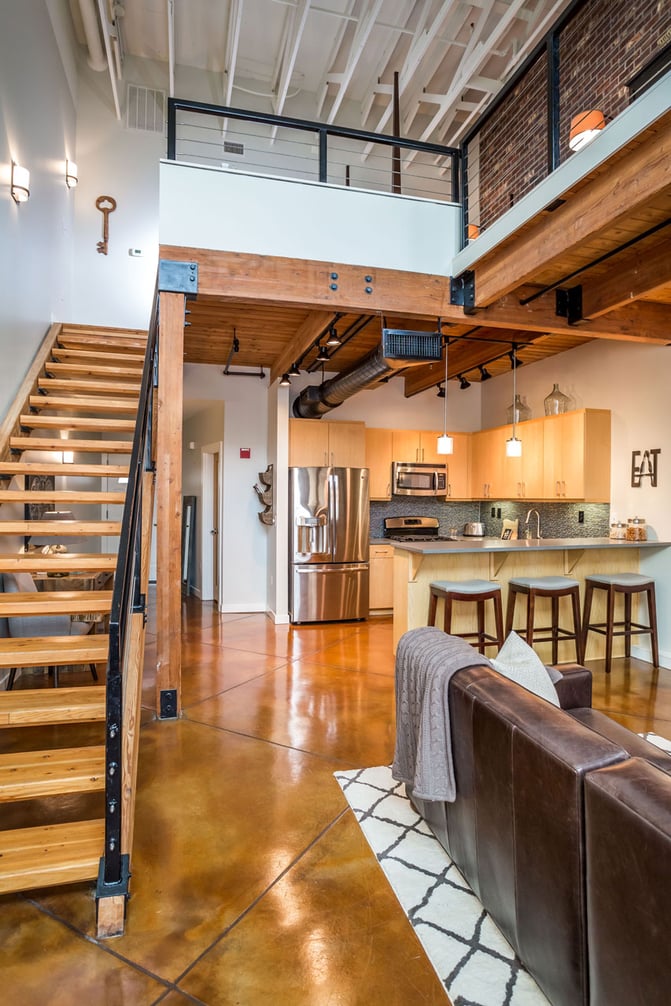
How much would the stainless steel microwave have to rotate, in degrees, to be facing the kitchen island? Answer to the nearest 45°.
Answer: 0° — it already faces it

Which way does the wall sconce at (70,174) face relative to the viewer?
to the viewer's right

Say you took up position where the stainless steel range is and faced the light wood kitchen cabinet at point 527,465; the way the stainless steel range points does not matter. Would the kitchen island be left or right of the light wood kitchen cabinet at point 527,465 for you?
right

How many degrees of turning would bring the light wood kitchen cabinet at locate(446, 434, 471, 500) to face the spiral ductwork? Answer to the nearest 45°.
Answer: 0° — it already faces it

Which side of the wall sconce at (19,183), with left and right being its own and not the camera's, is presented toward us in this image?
right

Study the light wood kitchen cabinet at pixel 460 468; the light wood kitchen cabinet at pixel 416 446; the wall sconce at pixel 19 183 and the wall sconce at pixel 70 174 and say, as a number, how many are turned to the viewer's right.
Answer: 2

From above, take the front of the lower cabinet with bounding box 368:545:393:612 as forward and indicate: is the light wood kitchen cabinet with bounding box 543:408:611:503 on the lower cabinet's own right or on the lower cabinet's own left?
on the lower cabinet's own left

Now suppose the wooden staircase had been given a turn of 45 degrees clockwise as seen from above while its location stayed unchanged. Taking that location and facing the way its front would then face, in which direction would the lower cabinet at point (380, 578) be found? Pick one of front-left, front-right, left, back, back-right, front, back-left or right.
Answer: back

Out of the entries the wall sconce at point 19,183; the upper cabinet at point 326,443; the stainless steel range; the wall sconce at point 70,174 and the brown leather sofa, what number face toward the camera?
2

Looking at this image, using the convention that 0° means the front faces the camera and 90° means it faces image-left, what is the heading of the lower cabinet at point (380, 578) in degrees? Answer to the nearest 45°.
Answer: approximately 0°

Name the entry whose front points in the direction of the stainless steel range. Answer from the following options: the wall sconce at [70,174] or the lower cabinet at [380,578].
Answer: the wall sconce
